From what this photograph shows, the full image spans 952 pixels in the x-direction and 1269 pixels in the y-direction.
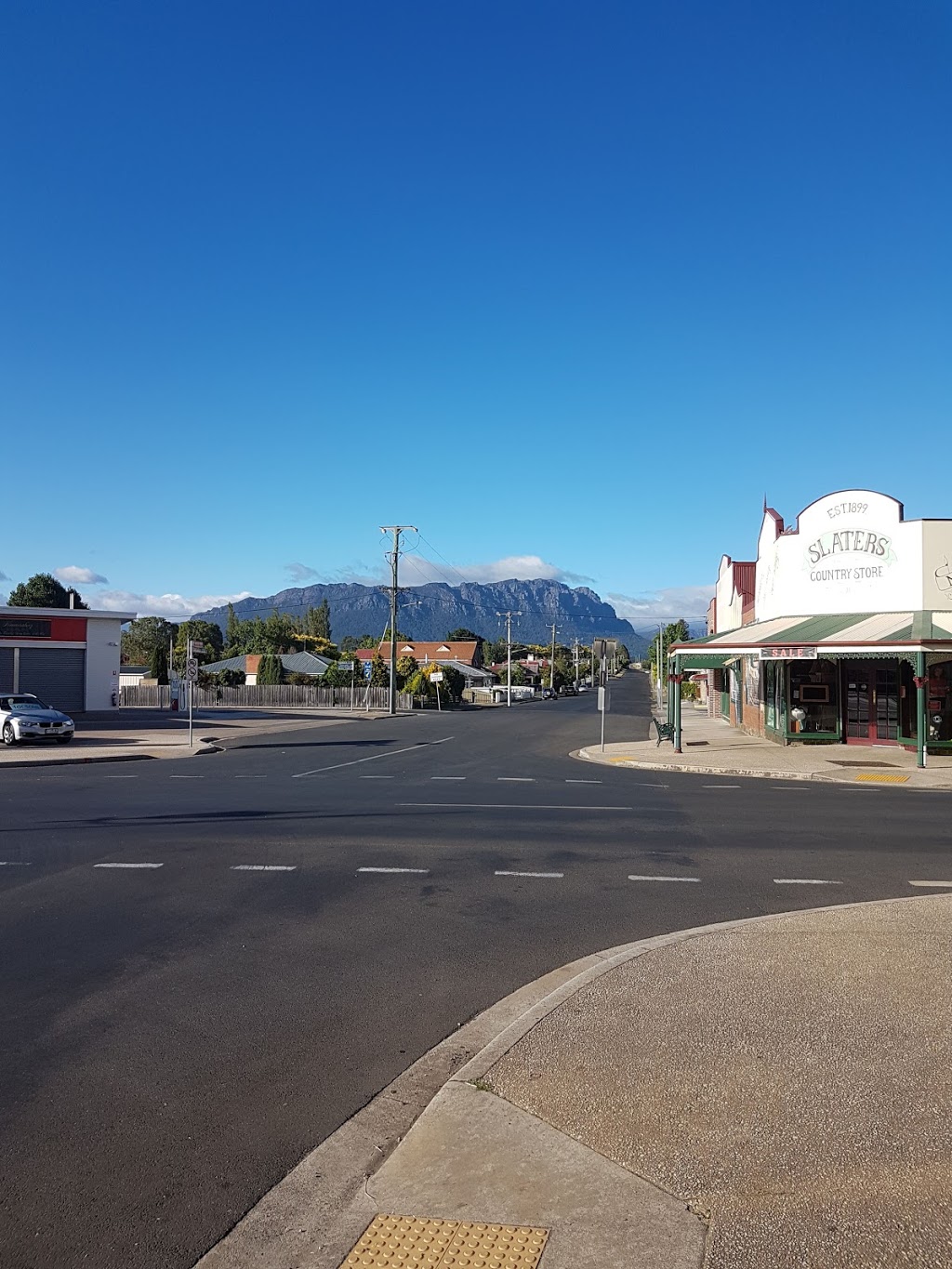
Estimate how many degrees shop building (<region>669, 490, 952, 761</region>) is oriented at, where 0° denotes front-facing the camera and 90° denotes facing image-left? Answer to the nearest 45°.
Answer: approximately 0°

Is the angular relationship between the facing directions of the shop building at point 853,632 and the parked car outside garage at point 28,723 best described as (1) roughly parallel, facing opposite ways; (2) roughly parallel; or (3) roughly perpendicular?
roughly perpendicular

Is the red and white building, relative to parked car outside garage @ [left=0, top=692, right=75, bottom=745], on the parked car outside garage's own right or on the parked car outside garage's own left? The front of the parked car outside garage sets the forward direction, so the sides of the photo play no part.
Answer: on the parked car outside garage's own left

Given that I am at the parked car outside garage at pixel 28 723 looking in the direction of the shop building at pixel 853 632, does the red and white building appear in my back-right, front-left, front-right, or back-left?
back-left

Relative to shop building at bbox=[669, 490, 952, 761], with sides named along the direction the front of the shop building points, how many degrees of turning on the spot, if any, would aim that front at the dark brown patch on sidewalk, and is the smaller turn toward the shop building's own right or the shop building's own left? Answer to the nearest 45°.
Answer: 0° — it already faces it

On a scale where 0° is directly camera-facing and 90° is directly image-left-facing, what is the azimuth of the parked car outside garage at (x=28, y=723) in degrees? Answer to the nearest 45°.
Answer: approximately 315°

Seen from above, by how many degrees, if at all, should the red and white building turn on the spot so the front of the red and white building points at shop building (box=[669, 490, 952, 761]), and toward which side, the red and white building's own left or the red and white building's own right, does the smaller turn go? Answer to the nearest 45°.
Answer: approximately 45° to the red and white building's own left

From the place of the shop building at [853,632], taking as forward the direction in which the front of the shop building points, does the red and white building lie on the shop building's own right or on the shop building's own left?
on the shop building's own right

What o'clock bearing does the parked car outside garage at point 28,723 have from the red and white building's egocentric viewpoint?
The parked car outside garage is roughly at 12 o'clock from the red and white building.
